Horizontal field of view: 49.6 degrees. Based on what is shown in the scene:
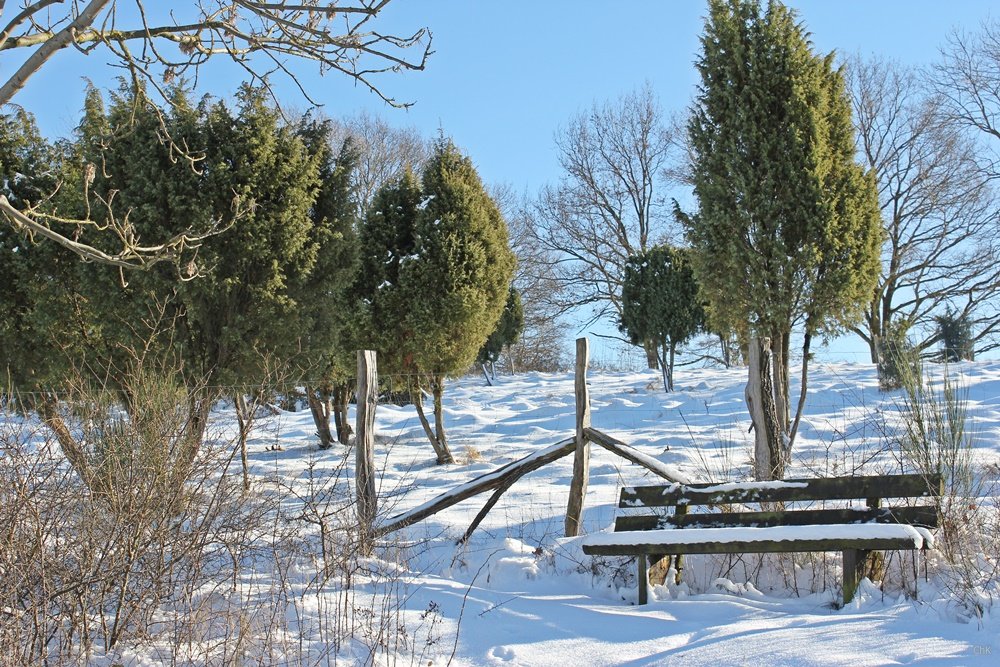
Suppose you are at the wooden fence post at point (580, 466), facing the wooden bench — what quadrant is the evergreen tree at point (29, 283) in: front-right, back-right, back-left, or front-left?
back-right

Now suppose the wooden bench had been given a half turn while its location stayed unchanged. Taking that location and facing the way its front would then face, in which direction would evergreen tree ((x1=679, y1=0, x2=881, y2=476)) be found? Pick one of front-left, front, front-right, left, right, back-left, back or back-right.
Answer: front

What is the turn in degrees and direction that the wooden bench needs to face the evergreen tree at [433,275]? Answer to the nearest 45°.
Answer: approximately 135° to its right

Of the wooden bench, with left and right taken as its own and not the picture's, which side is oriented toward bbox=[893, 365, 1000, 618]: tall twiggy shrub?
left

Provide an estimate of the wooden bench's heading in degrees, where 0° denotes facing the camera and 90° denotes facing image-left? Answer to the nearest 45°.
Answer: approximately 0°

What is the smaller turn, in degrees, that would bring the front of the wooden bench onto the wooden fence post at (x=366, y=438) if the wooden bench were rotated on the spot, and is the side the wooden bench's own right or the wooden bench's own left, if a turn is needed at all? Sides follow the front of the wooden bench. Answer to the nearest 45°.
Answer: approximately 90° to the wooden bench's own right

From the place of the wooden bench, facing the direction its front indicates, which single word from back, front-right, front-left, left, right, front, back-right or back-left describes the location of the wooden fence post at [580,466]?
back-right

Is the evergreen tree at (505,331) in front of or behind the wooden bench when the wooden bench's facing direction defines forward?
behind

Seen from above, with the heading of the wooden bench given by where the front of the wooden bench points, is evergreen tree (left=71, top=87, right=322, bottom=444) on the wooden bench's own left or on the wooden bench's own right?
on the wooden bench's own right
